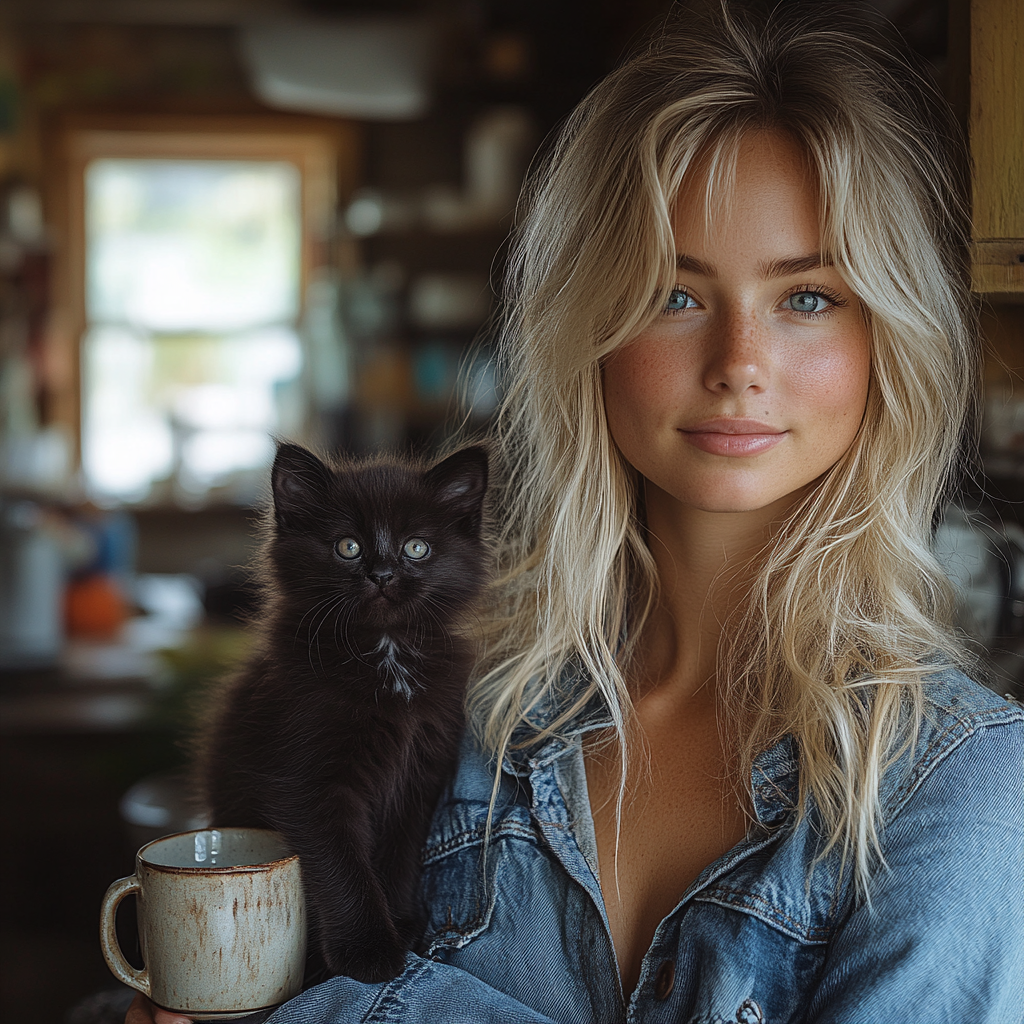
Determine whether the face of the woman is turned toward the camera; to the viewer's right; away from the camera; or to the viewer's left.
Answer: toward the camera

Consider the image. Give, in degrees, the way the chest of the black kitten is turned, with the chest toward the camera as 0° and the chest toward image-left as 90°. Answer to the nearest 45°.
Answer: approximately 315°

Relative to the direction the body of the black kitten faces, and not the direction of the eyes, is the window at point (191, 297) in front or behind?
behind
